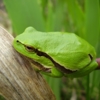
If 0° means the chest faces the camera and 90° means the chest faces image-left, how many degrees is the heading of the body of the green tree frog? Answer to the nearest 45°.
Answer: approximately 90°
